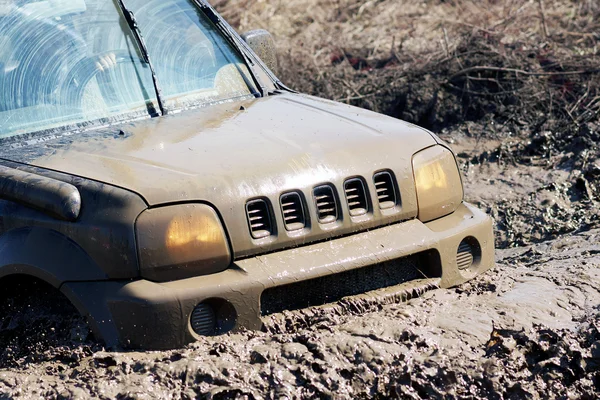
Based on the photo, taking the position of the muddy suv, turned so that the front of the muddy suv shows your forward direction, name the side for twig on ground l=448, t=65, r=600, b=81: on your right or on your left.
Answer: on your left

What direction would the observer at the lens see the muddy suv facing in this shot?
facing the viewer and to the right of the viewer
